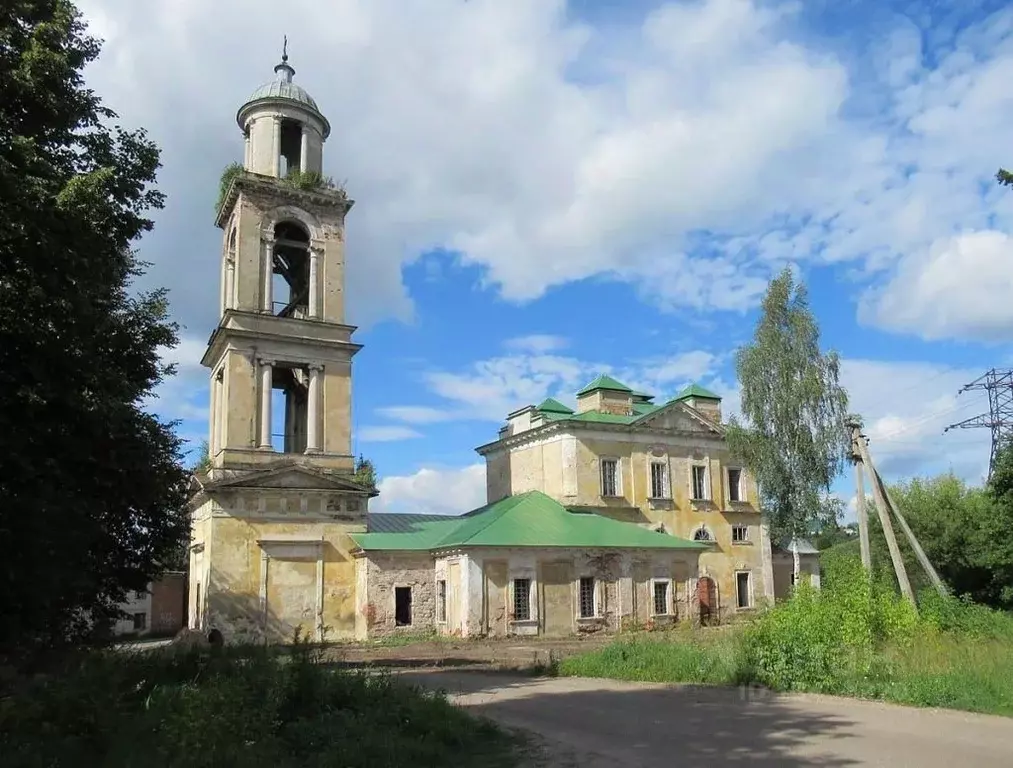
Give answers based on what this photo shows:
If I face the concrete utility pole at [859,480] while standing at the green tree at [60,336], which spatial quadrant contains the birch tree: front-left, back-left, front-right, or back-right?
front-left

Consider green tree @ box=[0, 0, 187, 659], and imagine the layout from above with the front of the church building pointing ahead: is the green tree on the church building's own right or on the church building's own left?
on the church building's own left

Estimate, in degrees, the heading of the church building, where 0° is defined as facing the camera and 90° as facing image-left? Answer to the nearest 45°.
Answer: approximately 90°

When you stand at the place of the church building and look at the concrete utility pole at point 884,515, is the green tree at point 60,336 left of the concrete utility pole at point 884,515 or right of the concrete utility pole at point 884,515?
right

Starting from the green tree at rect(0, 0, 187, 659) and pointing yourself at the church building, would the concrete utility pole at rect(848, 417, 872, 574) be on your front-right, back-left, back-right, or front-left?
front-right

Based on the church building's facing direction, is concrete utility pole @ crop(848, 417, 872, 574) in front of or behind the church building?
behind

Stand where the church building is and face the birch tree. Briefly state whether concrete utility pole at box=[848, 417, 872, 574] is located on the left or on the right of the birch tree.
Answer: right

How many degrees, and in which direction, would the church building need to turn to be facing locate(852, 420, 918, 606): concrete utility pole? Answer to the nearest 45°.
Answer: approximately 135° to its left

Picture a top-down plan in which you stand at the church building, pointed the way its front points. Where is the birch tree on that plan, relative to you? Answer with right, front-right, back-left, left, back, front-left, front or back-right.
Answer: back
